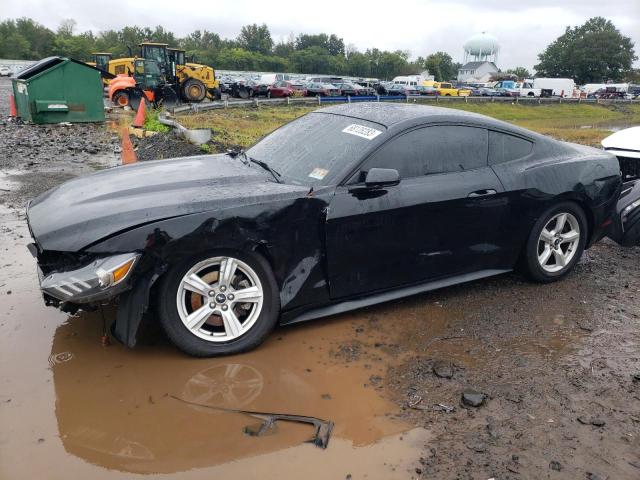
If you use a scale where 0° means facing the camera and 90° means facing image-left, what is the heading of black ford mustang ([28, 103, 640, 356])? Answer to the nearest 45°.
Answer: approximately 45°

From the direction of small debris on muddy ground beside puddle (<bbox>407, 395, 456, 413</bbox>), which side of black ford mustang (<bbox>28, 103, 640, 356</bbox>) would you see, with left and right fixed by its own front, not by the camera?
left

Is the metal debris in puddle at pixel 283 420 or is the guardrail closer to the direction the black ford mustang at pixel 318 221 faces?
the metal debris in puddle

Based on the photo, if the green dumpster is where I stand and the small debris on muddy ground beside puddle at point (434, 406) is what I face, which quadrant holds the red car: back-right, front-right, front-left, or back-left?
back-left

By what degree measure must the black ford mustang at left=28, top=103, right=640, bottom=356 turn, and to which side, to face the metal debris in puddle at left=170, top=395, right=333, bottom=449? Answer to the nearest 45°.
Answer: approximately 45° to its left

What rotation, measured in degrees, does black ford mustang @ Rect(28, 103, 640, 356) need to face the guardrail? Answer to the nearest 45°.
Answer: approximately 135° to its right

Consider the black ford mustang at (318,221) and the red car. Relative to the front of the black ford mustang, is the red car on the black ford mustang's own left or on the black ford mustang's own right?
on the black ford mustang's own right

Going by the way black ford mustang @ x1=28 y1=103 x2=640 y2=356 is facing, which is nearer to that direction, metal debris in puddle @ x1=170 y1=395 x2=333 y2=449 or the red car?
the metal debris in puddle

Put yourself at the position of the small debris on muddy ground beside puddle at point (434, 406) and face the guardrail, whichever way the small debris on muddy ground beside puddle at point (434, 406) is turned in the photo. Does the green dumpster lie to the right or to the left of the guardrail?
left

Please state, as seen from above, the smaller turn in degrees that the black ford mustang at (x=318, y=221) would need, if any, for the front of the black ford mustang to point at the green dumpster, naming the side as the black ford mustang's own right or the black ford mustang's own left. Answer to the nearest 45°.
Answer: approximately 90° to the black ford mustang's own right
